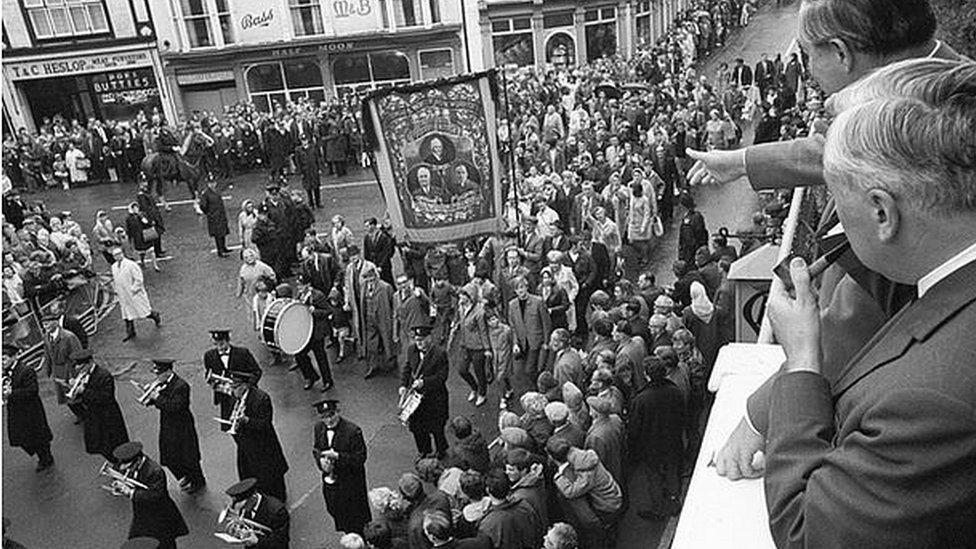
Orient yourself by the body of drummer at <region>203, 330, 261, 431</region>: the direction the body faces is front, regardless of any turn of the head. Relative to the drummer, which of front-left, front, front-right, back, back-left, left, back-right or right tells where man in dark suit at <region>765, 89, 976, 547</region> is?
front-left

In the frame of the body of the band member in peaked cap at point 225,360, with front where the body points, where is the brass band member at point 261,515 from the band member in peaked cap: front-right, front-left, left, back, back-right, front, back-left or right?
front-left

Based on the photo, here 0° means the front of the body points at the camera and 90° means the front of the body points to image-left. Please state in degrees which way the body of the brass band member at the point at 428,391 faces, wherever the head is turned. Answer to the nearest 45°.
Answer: approximately 45°

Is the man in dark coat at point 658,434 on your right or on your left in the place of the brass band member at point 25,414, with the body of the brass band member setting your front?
on your left

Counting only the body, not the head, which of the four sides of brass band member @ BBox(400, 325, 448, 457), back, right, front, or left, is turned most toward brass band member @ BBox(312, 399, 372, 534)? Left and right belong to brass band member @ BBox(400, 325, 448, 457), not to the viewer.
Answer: front

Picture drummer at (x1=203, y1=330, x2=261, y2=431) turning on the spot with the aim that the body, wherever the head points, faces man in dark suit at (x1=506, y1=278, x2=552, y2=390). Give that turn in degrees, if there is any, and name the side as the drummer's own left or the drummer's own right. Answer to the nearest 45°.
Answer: approximately 135° to the drummer's own left

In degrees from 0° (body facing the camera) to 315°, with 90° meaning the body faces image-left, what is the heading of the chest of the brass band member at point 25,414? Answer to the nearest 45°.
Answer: approximately 45°

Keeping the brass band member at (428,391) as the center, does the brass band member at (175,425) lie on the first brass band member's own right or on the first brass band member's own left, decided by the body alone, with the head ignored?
on the first brass band member's own right

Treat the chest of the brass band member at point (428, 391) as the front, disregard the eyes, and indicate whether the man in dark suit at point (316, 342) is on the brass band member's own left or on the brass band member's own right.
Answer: on the brass band member's own right
